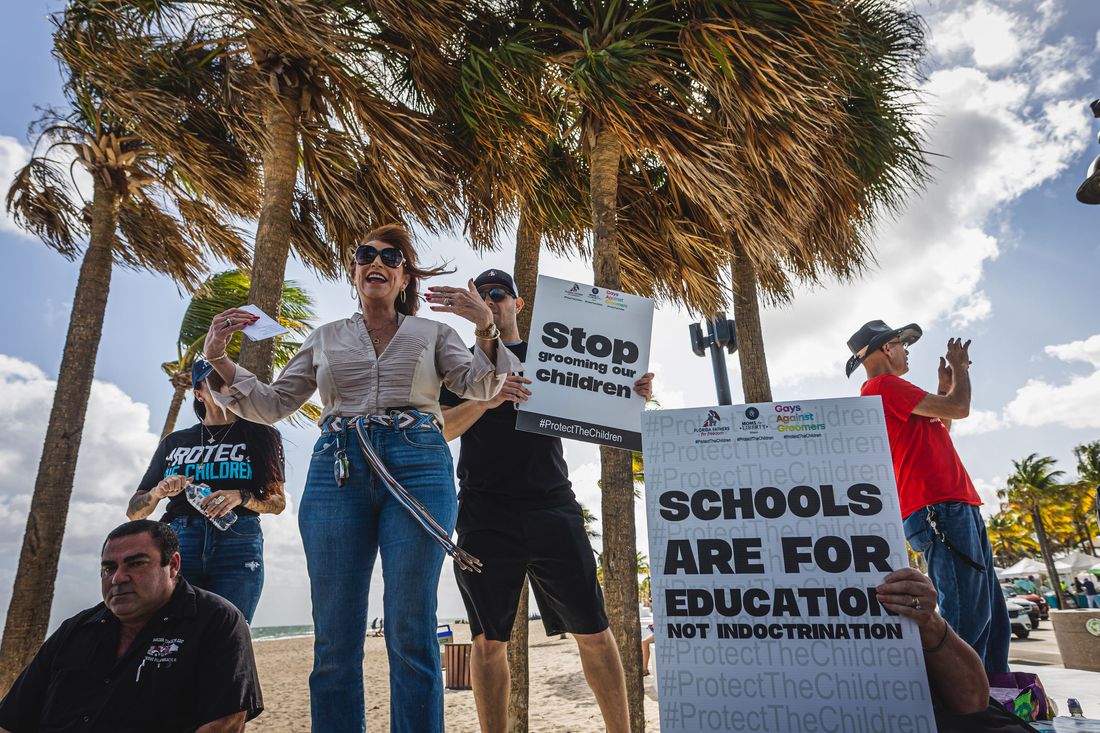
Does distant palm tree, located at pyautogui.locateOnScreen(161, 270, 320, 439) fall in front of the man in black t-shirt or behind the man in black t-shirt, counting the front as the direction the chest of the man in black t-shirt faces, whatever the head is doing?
behind

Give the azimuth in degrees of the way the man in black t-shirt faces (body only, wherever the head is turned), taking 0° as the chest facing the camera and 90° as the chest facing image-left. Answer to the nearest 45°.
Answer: approximately 0°

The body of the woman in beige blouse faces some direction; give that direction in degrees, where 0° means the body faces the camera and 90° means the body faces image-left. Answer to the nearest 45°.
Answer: approximately 0°
